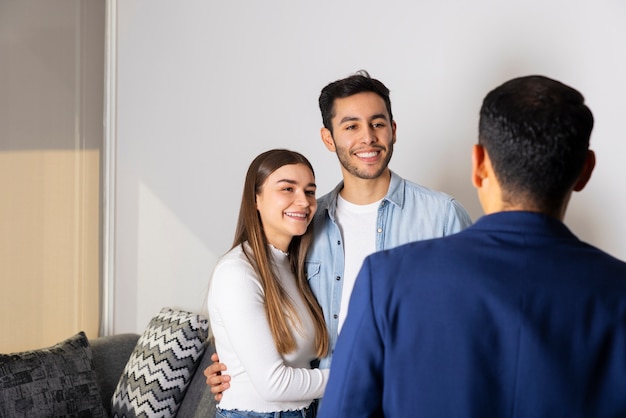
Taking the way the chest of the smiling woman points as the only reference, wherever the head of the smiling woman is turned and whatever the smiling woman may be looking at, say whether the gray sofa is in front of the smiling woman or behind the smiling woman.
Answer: behind

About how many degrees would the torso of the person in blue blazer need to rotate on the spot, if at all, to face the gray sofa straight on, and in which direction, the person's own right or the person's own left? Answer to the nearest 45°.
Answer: approximately 45° to the person's own left

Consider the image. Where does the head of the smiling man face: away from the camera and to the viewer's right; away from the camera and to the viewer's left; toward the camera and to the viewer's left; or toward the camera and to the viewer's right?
toward the camera and to the viewer's right

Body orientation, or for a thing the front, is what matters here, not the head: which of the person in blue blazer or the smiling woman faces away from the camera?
the person in blue blazer

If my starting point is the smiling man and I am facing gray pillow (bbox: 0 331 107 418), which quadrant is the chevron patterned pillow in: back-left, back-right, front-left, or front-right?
front-right

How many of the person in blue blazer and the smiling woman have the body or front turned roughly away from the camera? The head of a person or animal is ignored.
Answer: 1

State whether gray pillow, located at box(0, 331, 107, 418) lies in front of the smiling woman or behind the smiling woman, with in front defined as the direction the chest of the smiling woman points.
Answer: behind

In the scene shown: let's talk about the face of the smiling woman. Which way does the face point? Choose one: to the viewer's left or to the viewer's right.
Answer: to the viewer's right

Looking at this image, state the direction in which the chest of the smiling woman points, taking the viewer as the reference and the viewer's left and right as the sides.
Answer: facing the viewer and to the right of the viewer

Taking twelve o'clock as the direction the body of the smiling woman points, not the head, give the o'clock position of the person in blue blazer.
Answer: The person in blue blazer is roughly at 1 o'clock from the smiling woman.

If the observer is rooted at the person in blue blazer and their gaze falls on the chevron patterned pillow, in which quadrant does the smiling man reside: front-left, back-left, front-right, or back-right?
front-right

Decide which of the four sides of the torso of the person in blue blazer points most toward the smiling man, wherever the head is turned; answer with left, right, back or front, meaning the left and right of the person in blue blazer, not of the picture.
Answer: front

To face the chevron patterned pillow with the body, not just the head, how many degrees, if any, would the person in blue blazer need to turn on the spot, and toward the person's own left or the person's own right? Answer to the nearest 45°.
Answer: approximately 45° to the person's own left

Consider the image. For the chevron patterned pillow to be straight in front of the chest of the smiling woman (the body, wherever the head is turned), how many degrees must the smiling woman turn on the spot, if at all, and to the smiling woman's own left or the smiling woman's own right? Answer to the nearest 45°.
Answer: approximately 180°

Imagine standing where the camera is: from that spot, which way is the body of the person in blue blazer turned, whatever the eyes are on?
away from the camera

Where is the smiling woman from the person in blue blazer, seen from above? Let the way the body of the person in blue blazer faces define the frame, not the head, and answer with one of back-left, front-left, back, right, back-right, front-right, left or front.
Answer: front-left
